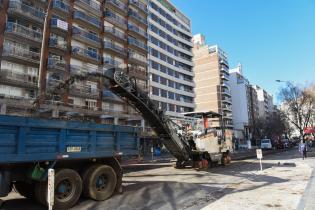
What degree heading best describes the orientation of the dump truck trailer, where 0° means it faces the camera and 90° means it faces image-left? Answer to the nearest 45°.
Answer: approximately 45°

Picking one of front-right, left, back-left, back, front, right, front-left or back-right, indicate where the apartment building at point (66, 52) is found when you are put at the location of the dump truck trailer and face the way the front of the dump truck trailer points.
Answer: back-right
